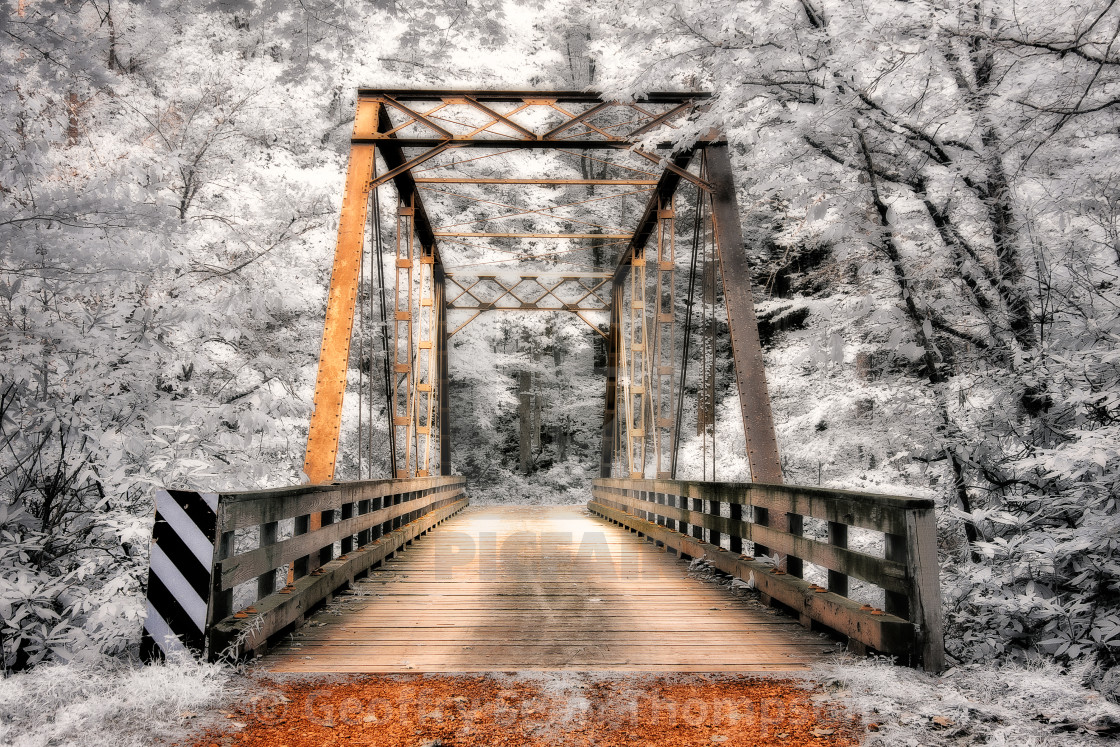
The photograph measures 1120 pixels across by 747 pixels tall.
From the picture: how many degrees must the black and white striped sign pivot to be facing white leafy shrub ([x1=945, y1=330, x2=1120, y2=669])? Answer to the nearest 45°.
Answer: approximately 90° to its left

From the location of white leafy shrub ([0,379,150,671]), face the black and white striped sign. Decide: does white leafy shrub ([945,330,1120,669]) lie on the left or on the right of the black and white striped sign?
left

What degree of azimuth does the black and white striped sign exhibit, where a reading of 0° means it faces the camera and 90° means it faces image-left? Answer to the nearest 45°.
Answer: approximately 0°
